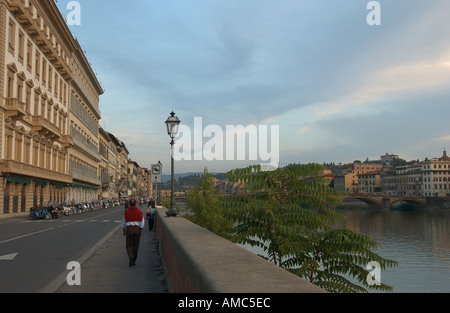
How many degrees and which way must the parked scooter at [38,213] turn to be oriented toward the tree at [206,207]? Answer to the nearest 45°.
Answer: approximately 45° to its right

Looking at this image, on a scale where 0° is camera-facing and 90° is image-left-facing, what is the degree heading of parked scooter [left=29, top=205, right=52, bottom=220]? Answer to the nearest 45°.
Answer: approximately 270°

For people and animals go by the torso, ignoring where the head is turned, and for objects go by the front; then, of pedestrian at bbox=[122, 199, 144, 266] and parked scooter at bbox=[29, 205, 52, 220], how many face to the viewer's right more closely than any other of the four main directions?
1

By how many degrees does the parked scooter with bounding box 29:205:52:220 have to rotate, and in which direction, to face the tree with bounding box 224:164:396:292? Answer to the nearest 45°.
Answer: approximately 90° to its right

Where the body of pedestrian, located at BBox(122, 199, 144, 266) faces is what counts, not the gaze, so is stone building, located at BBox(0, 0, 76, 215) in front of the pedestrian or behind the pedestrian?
in front

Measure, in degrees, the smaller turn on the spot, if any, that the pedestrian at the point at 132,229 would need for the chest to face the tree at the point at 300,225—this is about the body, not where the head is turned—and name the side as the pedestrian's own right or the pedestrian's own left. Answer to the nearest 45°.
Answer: approximately 135° to the pedestrian's own right

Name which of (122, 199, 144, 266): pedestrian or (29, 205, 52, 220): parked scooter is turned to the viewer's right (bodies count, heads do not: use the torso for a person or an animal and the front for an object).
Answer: the parked scooter

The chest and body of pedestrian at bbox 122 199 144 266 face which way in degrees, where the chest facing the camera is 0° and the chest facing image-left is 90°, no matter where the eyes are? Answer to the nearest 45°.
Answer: approximately 180°

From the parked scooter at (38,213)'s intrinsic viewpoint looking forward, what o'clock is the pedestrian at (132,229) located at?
The pedestrian is roughly at 3 o'clock from the parked scooter.

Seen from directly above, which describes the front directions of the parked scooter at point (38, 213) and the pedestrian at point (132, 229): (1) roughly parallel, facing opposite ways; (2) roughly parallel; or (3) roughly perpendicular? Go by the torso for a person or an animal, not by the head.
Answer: roughly perpendicular
